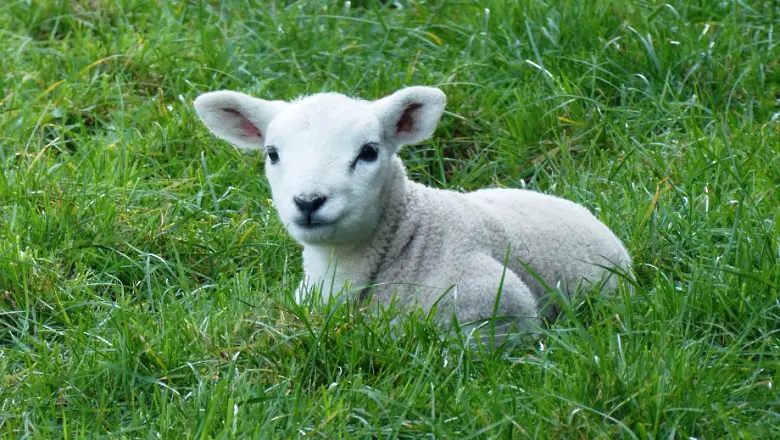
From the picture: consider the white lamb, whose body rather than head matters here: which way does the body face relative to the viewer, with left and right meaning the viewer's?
facing the viewer and to the left of the viewer
